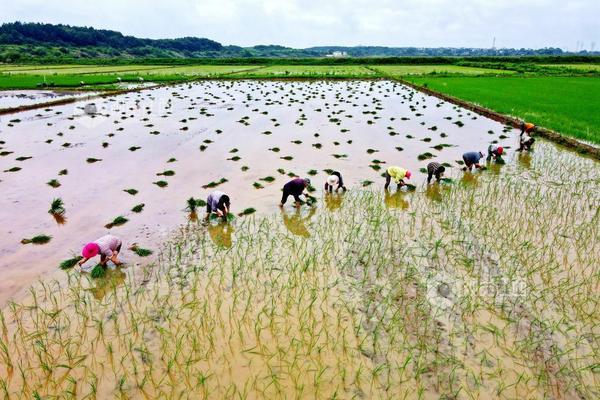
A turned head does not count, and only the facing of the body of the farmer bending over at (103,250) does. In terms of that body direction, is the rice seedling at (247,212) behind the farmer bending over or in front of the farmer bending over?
behind

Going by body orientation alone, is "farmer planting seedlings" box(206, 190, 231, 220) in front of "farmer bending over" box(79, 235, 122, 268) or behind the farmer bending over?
behind

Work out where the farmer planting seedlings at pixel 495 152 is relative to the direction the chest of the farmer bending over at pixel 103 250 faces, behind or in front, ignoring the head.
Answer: behind

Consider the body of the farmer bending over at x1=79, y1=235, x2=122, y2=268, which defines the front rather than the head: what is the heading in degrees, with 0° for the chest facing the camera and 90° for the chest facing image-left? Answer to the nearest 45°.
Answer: approximately 90°

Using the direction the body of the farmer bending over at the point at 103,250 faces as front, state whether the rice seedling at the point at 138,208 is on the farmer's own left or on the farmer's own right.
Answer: on the farmer's own right

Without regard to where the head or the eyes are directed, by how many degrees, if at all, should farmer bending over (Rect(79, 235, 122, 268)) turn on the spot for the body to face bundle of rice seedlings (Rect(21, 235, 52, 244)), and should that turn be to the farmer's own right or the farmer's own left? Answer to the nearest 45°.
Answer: approximately 45° to the farmer's own right

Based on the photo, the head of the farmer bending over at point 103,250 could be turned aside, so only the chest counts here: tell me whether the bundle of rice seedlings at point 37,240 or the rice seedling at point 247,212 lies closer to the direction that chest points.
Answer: the bundle of rice seedlings

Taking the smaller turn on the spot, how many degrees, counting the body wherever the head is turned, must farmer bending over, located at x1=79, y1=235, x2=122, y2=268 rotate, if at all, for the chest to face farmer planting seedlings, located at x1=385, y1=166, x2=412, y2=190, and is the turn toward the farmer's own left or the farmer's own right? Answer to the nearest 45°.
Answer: approximately 180°

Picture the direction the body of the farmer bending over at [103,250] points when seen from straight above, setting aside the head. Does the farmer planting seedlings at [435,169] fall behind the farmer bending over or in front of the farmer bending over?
behind

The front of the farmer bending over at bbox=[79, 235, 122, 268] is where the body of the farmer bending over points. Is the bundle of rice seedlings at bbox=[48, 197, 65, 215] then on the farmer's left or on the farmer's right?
on the farmer's right

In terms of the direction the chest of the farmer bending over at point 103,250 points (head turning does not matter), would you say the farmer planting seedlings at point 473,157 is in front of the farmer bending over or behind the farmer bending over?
behind

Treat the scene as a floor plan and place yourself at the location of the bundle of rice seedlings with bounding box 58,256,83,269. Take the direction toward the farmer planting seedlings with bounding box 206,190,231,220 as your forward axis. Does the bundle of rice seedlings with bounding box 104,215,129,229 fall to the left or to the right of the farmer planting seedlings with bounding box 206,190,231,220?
left
